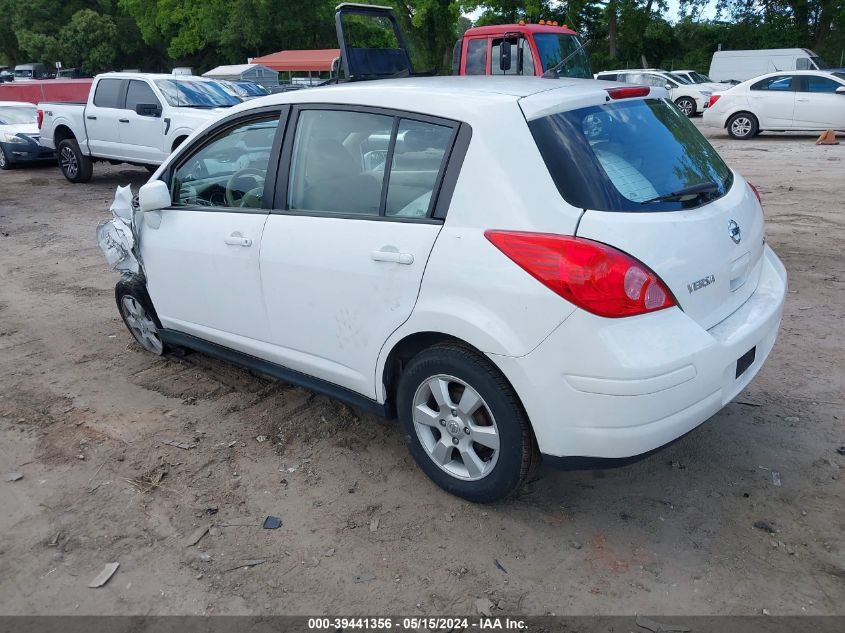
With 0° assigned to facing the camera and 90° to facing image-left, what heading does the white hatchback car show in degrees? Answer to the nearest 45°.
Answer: approximately 135°

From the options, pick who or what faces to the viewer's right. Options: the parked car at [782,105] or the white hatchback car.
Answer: the parked car

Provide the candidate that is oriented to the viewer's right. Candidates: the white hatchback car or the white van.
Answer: the white van

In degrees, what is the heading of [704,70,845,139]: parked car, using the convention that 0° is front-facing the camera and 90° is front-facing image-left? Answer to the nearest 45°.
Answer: approximately 270°

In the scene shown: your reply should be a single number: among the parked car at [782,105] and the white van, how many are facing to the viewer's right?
2

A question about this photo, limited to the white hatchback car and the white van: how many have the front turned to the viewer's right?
1

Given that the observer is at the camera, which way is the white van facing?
facing to the right of the viewer

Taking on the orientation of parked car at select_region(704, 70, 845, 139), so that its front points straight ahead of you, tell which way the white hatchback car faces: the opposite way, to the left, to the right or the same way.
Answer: the opposite way

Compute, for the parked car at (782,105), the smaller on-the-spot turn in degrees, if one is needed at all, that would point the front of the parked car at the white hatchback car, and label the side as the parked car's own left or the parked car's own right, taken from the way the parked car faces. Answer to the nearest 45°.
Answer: approximately 90° to the parked car's own right
